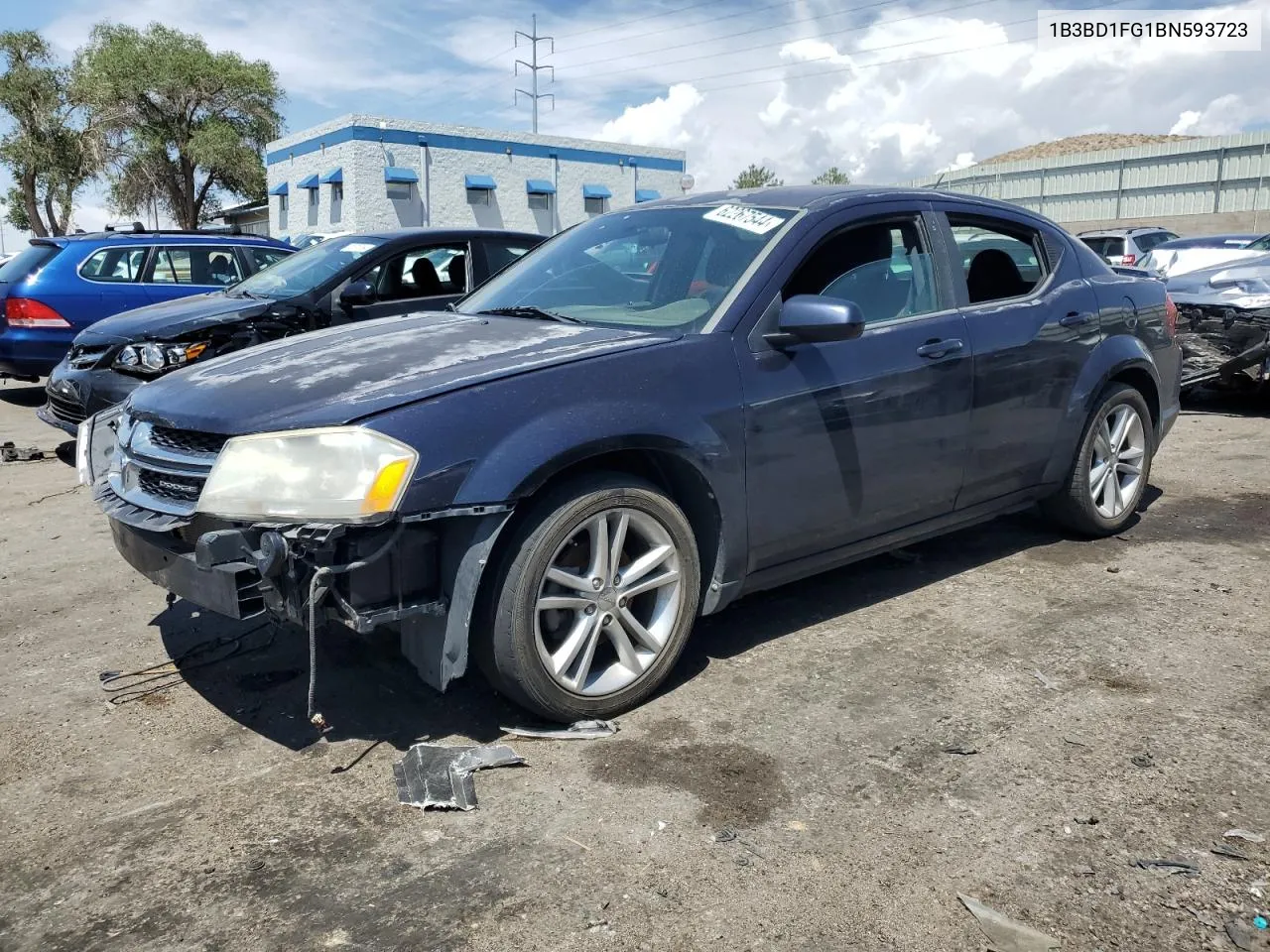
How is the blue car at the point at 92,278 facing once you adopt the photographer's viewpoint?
facing away from the viewer and to the right of the viewer

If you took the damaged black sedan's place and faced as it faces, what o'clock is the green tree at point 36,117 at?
The green tree is roughly at 4 o'clock from the damaged black sedan.

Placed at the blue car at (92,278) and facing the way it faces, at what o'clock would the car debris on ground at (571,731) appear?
The car debris on ground is roughly at 4 o'clock from the blue car.

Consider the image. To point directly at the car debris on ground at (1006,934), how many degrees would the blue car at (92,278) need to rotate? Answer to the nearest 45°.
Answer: approximately 135° to its right

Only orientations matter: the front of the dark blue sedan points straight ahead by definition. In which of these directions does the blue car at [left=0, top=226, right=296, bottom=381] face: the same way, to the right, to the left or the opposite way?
the opposite way

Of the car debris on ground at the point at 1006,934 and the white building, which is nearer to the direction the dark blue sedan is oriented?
the car debris on ground

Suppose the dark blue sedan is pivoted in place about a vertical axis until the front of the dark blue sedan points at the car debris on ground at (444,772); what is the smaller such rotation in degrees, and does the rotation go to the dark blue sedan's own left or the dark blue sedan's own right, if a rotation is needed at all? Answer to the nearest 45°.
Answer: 0° — it already faces it

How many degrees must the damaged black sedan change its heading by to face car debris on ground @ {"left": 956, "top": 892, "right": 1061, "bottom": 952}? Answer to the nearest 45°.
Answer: approximately 45° to its left
